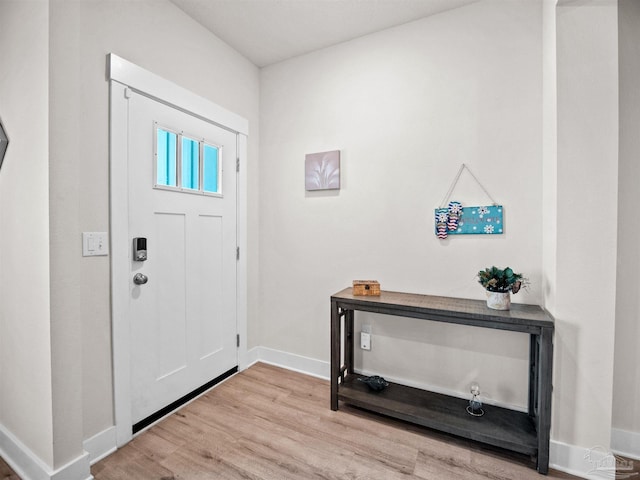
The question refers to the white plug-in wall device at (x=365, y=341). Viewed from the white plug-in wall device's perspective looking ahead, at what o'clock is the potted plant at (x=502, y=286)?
The potted plant is roughly at 10 o'clock from the white plug-in wall device.

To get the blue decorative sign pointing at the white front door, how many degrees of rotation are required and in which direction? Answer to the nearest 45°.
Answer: approximately 45° to its right

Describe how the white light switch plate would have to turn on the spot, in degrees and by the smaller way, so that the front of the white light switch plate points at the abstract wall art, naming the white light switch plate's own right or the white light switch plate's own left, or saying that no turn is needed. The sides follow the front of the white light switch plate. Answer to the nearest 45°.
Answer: approximately 90° to the white light switch plate's own left

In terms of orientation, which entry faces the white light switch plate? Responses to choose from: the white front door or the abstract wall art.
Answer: the abstract wall art

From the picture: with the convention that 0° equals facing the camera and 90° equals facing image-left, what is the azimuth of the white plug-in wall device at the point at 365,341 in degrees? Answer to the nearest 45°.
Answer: approximately 0°
